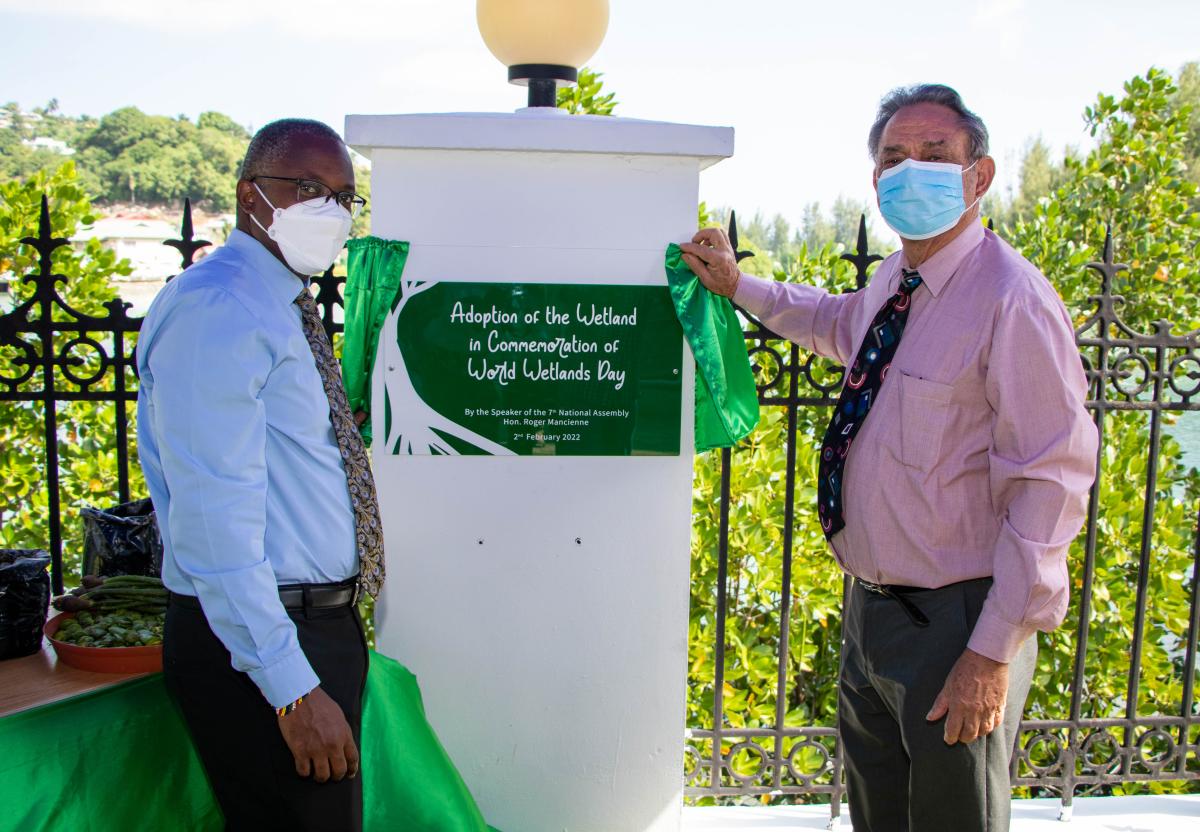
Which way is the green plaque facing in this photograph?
toward the camera

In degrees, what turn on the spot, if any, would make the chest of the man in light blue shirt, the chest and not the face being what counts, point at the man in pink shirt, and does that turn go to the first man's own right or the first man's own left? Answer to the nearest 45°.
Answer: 0° — they already face them

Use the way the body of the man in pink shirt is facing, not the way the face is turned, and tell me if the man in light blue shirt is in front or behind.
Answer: in front

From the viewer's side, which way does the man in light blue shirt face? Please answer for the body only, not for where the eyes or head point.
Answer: to the viewer's right

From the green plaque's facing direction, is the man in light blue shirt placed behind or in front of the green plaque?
in front

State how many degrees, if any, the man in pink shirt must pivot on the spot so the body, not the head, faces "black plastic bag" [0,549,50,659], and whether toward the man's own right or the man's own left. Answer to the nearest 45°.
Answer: approximately 45° to the man's own right

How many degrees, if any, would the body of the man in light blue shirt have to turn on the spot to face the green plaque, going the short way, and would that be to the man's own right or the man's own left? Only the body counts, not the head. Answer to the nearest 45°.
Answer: approximately 45° to the man's own left

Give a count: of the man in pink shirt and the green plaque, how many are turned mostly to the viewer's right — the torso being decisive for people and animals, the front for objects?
0
